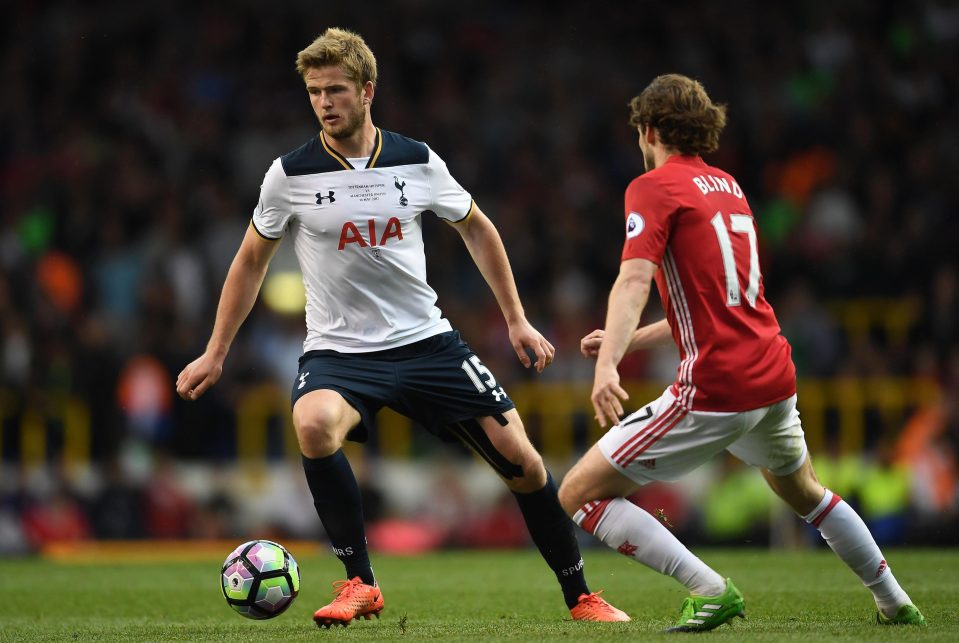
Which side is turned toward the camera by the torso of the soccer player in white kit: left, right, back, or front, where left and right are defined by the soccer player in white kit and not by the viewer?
front

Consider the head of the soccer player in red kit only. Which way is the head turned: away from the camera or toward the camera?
away from the camera

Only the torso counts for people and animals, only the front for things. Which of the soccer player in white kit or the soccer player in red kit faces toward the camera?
the soccer player in white kit

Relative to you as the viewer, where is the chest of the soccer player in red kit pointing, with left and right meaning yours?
facing away from the viewer and to the left of the viewer

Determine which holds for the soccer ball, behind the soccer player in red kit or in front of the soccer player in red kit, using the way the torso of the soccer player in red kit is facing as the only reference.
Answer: in front

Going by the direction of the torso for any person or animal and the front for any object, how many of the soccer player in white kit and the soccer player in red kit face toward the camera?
1

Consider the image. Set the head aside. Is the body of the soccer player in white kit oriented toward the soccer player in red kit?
no
